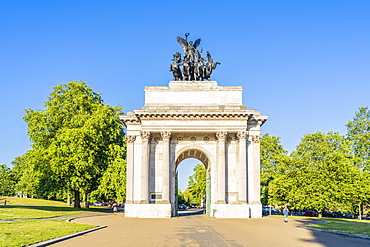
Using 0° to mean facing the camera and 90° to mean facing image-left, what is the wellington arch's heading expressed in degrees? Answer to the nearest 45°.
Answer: approximately 0°
